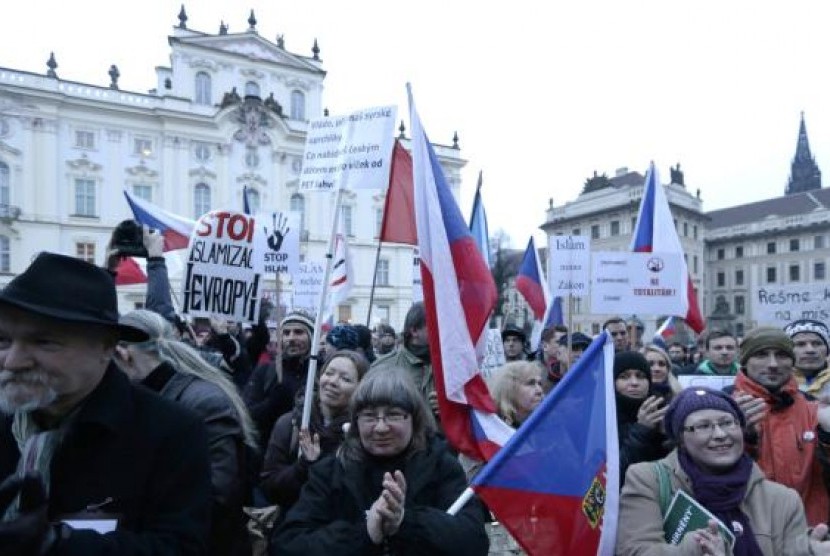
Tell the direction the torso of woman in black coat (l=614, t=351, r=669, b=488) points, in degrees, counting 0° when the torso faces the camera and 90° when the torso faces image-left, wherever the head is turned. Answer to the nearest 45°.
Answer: approximately 0°

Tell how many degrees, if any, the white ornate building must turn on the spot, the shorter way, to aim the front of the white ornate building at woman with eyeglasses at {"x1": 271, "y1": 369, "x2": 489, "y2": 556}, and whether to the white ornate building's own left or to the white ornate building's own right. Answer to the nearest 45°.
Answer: approximately 45° to the white ornate building's own right

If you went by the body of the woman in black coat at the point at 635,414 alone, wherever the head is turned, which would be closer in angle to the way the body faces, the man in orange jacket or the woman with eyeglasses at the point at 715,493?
the woman with eyeglasses

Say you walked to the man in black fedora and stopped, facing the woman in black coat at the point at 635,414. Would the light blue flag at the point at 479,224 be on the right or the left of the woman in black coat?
left
